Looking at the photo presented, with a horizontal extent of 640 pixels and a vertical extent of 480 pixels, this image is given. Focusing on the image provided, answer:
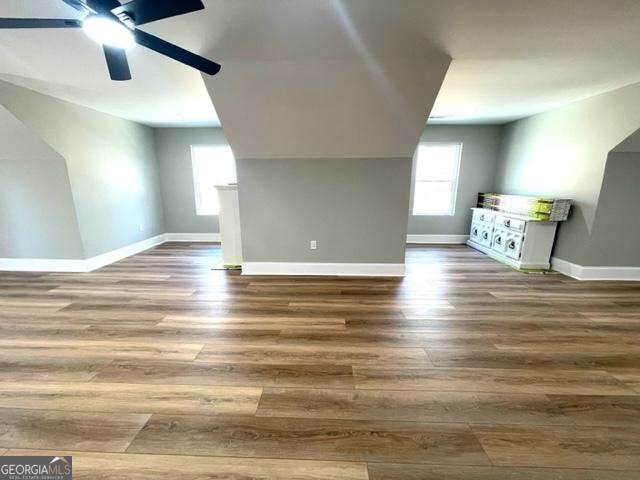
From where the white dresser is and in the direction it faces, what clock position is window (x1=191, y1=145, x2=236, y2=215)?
The window is roughly at 1 o'clock from the white dresser.

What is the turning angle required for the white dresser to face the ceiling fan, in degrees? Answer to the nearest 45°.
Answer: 0° — it already faces it

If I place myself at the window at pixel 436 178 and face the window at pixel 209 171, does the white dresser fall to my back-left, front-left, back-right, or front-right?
back-left

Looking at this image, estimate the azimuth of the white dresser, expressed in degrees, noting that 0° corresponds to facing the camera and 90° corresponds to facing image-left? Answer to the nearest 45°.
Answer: approximately 45°

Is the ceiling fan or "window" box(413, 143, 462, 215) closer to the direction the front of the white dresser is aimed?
the ceiling fan
